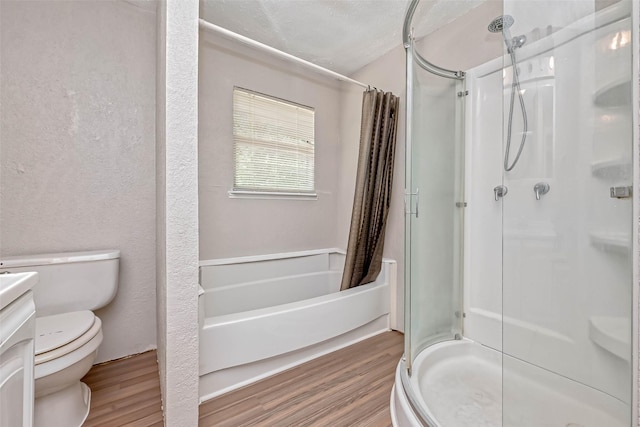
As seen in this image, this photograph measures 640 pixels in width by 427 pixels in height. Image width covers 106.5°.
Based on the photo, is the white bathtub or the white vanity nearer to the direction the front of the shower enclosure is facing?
the white vanity

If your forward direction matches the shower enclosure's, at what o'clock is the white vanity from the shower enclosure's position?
The white vanity is roughly at 12 o'clock from the shower enclosure.

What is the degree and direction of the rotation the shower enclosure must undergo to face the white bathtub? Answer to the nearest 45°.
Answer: approximately 45° to its right

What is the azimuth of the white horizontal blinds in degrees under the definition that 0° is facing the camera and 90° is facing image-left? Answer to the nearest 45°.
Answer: approximately 315°

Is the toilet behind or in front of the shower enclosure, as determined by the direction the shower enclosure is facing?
in front

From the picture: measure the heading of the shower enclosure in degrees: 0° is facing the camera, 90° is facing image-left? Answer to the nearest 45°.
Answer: approximately 45°

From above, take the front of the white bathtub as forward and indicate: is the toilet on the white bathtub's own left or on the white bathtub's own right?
on the white bathtub's own right

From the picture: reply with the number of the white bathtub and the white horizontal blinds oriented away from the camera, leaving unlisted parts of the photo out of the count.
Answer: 0

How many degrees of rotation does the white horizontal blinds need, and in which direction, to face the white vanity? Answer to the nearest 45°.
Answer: approximately 45° to its right

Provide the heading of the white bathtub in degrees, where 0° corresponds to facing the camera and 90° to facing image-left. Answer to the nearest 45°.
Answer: approximately 315°

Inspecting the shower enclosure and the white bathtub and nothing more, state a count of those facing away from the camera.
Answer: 0
